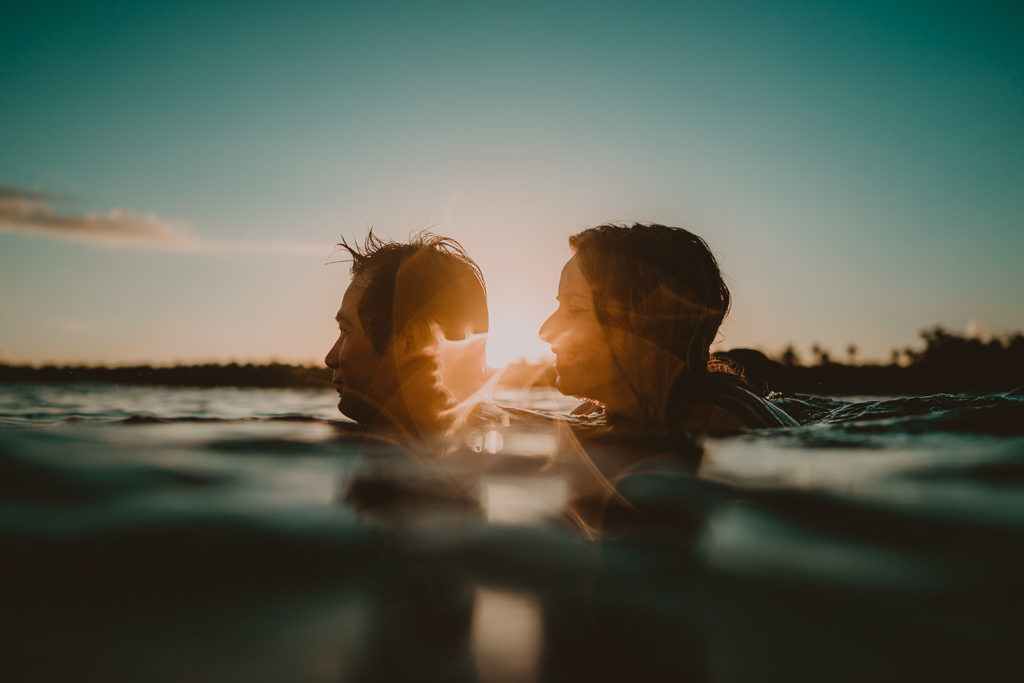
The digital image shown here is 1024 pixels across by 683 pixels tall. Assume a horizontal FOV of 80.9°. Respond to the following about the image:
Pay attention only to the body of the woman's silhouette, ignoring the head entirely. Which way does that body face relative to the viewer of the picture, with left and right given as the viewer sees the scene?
facing to the left of the viewer

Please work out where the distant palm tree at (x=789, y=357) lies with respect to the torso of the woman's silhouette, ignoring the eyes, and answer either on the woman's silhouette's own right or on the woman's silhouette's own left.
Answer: on the woman's silhouette's own right
